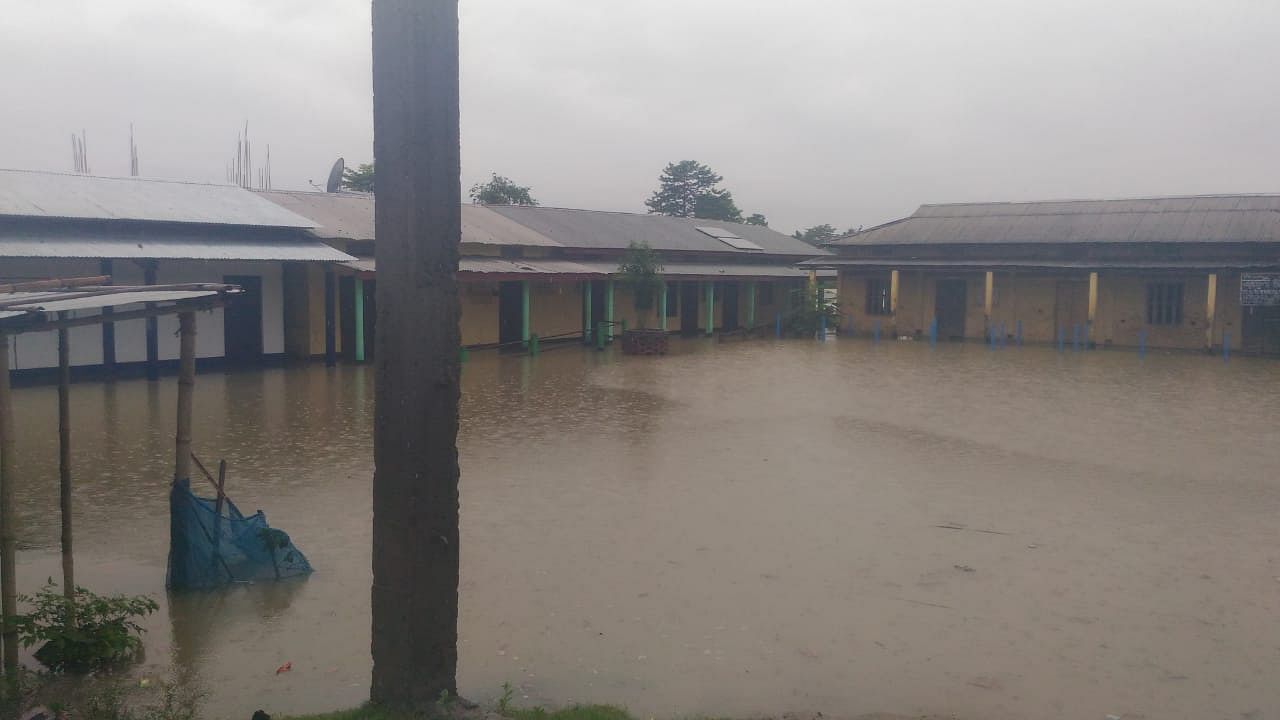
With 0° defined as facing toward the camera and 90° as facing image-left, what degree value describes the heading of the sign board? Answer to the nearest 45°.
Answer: approximately 0°

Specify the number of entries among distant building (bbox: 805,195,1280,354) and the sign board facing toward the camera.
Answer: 2

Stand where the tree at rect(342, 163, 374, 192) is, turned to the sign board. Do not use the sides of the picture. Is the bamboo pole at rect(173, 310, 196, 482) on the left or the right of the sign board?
right

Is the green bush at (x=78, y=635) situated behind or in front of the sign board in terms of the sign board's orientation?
in front

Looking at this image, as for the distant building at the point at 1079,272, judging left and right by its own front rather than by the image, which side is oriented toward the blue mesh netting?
front

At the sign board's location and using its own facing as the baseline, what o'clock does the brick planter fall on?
The brick planter is roughly at 2 o'clock from the sign board.

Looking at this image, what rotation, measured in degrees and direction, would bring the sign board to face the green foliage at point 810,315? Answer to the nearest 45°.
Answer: approximately 90° to its right

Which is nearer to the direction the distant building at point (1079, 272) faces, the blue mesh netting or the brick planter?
the blue mesh netting

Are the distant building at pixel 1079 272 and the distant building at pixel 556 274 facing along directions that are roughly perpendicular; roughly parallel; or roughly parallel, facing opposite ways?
roughly perpendicular

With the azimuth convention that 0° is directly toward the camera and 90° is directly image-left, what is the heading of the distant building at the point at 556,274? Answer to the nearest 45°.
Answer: approximately 315°

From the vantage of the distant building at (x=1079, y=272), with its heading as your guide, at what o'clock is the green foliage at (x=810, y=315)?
The green foliage is roughly at 3 o'clock from the distant building.
